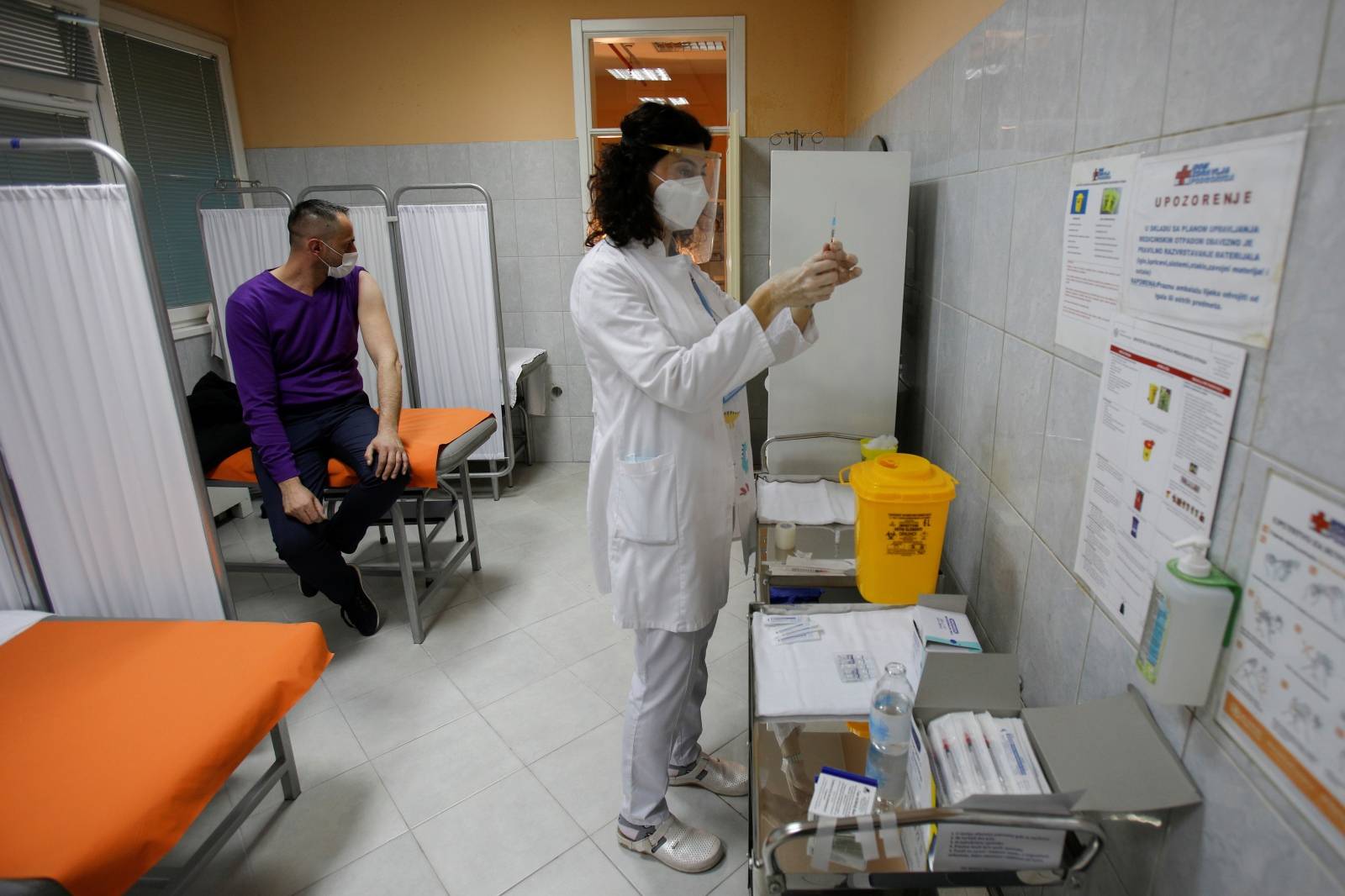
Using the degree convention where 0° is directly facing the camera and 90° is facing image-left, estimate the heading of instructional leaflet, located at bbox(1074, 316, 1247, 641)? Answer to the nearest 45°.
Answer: approximately 45°

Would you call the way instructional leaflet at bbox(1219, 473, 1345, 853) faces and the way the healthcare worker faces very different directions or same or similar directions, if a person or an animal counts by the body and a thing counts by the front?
very different directions

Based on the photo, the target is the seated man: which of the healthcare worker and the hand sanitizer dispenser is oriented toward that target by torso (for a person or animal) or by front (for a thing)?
the hand sanitizer dispenser

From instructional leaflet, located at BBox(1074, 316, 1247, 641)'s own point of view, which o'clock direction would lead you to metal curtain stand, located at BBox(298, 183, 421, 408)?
The metal curtain stand is roughly at 2 o'clock from the instructional leaflet.

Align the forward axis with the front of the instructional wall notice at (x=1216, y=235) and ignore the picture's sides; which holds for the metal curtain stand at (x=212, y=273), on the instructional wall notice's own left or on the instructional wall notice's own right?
on the instructional wall notice's own right

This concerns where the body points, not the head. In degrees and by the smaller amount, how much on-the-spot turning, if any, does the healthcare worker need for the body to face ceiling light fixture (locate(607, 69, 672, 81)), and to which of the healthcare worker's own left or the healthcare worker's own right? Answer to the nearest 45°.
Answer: approximately 90° to the healthcare worker's own left

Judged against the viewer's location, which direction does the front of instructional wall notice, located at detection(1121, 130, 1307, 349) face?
facing the viewer and to the left of the viewer

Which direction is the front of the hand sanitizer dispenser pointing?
to the viewer's left

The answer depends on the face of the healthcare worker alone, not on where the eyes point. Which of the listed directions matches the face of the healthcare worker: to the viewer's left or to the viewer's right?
to the viewer's right

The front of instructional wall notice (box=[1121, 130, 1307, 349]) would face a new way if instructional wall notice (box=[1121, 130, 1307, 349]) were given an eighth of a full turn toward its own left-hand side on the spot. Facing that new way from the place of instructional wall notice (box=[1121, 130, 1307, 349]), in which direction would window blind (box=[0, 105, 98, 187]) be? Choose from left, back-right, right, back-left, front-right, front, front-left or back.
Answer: right

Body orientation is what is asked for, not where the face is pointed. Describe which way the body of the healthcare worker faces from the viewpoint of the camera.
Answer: to the viewer's right

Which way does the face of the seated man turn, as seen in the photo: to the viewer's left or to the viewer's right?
to the viewer's right

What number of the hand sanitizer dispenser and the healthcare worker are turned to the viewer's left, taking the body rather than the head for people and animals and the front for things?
1

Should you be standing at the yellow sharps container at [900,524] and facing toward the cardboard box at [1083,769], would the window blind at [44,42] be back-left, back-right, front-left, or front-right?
back-right

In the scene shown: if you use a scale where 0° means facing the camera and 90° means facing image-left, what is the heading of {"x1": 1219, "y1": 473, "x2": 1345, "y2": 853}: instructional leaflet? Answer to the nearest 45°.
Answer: approximately 45°
